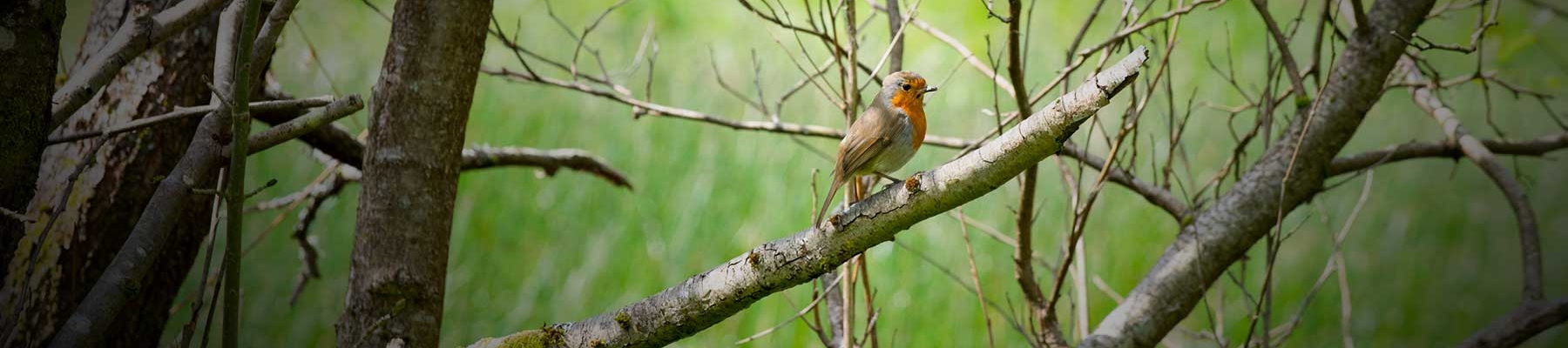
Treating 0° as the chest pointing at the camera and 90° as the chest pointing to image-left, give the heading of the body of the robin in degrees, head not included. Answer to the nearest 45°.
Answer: approximately 270°

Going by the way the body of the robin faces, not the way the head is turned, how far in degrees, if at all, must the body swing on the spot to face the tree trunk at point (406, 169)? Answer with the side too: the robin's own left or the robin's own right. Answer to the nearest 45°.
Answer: approximately 180°

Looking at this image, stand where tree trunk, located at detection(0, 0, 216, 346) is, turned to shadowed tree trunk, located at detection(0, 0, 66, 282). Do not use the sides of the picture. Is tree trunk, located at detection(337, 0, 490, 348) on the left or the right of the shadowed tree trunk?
left

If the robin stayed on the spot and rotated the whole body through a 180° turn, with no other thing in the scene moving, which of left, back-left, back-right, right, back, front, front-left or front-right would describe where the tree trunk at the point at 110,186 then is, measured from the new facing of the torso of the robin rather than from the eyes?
front

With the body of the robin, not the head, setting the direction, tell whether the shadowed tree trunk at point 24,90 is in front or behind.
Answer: behind
